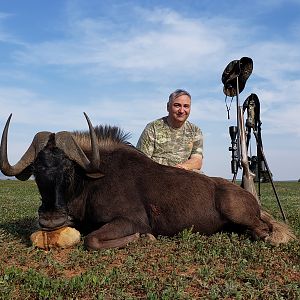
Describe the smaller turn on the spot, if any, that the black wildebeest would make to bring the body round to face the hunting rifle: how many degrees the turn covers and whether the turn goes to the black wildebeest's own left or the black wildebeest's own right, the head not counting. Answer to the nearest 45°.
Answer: approximately 180°

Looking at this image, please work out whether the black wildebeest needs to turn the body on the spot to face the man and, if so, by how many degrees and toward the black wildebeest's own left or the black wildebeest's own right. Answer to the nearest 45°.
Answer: approximately 135° to the black wildebeest's own right

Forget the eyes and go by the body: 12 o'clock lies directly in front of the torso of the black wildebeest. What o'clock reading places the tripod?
The tripod is roughly at 6 o'clock from the black wildebeest.

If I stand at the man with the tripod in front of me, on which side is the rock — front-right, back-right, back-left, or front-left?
back-right

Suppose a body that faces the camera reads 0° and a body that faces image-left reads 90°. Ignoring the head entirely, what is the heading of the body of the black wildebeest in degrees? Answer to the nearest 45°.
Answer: approximately 45°
